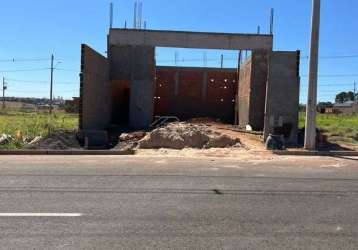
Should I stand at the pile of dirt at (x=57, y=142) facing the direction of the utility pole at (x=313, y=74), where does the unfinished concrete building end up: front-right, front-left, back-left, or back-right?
front-left

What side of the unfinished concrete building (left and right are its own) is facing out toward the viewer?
front

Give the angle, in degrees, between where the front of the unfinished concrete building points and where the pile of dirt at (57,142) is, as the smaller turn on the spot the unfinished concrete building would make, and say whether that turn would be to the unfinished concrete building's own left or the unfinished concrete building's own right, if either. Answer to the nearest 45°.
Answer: approximately 45° to the unfinished concrete building's own right

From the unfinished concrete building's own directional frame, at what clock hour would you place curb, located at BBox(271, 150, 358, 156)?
The curb is roughly at 11 o'clock from the unfinished concrete building.

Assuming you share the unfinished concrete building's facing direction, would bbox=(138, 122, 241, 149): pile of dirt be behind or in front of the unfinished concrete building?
in front
